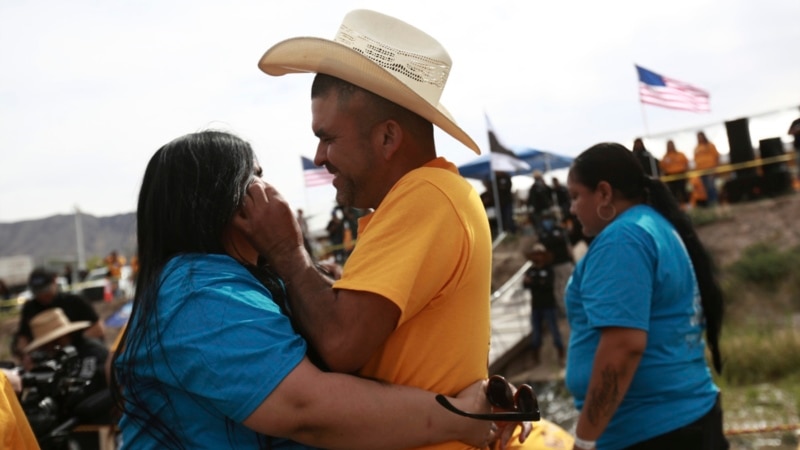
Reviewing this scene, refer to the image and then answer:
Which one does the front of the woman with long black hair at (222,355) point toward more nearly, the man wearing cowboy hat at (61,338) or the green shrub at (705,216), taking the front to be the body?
the green shrub

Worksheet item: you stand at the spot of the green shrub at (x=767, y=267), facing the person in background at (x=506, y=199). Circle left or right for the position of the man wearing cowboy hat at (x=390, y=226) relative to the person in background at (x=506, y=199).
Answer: left

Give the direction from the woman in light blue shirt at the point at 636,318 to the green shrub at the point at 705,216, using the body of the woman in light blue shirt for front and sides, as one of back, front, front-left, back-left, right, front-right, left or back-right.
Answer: right

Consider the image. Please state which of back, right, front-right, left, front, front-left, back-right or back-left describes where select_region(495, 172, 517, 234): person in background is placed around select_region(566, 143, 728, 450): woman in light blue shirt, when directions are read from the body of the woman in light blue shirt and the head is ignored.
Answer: right

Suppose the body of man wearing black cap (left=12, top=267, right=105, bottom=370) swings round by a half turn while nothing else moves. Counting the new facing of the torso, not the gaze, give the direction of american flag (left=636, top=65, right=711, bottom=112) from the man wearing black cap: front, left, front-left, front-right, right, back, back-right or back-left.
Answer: right

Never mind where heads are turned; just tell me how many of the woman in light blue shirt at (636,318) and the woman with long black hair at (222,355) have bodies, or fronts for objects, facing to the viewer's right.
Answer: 1

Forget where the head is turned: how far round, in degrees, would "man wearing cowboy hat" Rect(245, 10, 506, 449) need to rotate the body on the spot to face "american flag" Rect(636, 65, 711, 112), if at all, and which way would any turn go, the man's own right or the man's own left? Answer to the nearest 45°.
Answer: approximately 135° to the man's own right

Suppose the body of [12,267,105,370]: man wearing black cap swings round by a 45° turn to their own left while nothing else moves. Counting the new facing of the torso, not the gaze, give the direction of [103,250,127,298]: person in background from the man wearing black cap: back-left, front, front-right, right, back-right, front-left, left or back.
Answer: back-left

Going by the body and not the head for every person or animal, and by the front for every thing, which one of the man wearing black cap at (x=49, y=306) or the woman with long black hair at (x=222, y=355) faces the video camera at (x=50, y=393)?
the man wearing black cap

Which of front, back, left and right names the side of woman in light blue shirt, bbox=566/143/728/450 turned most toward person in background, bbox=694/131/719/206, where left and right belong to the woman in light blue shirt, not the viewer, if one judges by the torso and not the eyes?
right

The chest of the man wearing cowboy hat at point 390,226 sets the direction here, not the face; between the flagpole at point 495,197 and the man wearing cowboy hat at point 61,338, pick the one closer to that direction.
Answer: the man wearing cowboy hat

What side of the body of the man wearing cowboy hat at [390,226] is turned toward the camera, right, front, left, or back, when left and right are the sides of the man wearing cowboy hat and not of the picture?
left

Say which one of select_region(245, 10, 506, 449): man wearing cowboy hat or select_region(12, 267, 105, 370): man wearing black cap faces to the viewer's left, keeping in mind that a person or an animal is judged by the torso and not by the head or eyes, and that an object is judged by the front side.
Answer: select_region(245, 10, 506, 449): man wearing cowboy hat

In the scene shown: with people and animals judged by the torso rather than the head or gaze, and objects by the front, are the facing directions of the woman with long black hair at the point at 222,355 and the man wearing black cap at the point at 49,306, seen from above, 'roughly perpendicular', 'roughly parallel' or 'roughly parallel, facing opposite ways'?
roughly perpendicular

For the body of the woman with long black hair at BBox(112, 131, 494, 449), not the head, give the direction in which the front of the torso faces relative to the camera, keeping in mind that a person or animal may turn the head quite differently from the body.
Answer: to the viewer's right

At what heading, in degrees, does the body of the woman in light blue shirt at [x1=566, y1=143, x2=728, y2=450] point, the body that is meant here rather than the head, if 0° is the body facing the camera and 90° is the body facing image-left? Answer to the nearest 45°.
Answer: approximately 90°
